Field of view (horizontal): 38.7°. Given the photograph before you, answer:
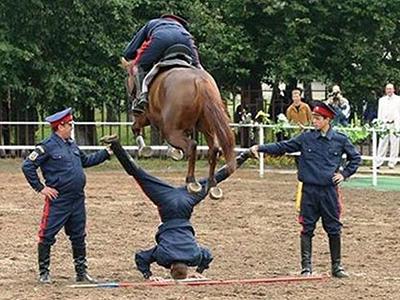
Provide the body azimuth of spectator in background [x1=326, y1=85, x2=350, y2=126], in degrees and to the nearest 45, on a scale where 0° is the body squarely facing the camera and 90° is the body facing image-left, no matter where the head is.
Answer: approximately 45°

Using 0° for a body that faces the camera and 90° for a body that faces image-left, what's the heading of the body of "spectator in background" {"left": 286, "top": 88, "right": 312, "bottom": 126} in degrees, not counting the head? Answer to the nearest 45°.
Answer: approximately 0°

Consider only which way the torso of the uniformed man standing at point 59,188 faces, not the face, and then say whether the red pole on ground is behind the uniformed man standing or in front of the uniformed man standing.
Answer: in front

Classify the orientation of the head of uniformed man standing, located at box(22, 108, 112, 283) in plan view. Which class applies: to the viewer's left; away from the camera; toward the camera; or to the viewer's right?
to the viewer's right

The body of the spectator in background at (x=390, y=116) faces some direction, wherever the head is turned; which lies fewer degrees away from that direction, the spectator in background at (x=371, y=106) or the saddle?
the saddle

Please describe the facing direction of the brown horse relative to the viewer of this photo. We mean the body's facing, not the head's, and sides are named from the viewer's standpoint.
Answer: facing away from the viewer and to the left of the viewer

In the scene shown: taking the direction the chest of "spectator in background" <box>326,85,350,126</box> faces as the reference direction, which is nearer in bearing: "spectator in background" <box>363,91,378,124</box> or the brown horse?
the brown horse

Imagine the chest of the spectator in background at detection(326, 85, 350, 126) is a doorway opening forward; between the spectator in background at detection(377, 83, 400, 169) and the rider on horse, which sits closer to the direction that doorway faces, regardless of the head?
the rider on horse

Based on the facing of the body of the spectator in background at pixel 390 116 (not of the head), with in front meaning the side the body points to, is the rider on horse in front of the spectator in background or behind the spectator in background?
in front

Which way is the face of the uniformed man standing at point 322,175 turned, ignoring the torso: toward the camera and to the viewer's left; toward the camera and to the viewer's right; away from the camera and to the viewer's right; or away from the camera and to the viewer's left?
toward the camera and to the viewer's left

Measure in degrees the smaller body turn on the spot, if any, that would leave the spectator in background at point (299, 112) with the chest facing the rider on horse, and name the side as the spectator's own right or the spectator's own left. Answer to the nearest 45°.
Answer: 0° — they already face them

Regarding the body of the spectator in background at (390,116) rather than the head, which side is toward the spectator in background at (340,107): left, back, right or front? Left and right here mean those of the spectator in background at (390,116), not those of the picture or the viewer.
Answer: right
